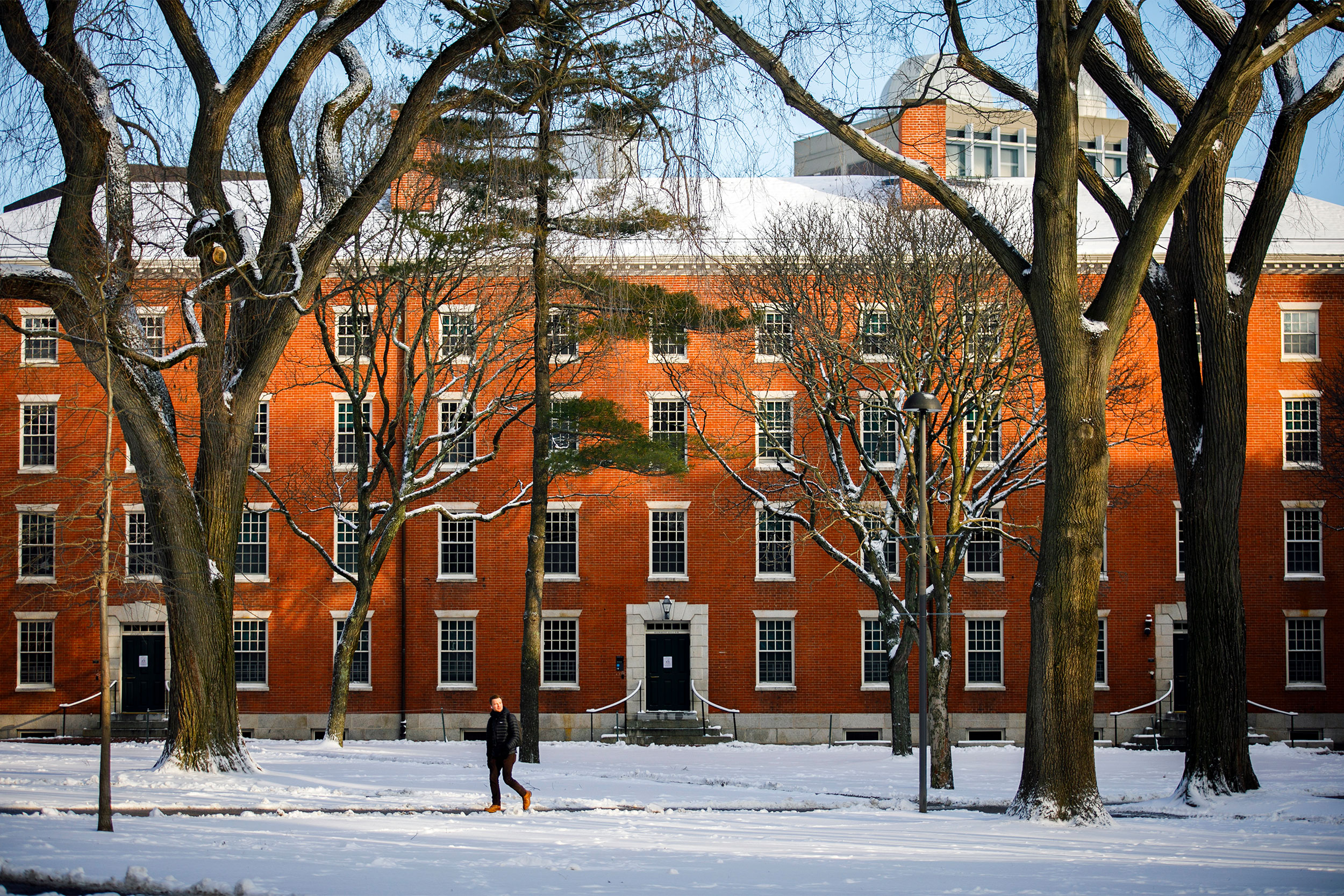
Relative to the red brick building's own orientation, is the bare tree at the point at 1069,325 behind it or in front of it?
in front

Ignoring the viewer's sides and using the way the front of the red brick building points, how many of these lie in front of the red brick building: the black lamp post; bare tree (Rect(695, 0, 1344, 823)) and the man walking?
3

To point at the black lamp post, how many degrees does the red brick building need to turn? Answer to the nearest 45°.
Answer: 0° — it already faces it

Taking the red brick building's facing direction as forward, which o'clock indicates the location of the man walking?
The man walking is roughly at 12 o'clock from the red brick building.

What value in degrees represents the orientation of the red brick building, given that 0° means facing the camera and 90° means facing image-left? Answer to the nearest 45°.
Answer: approximately 0°
